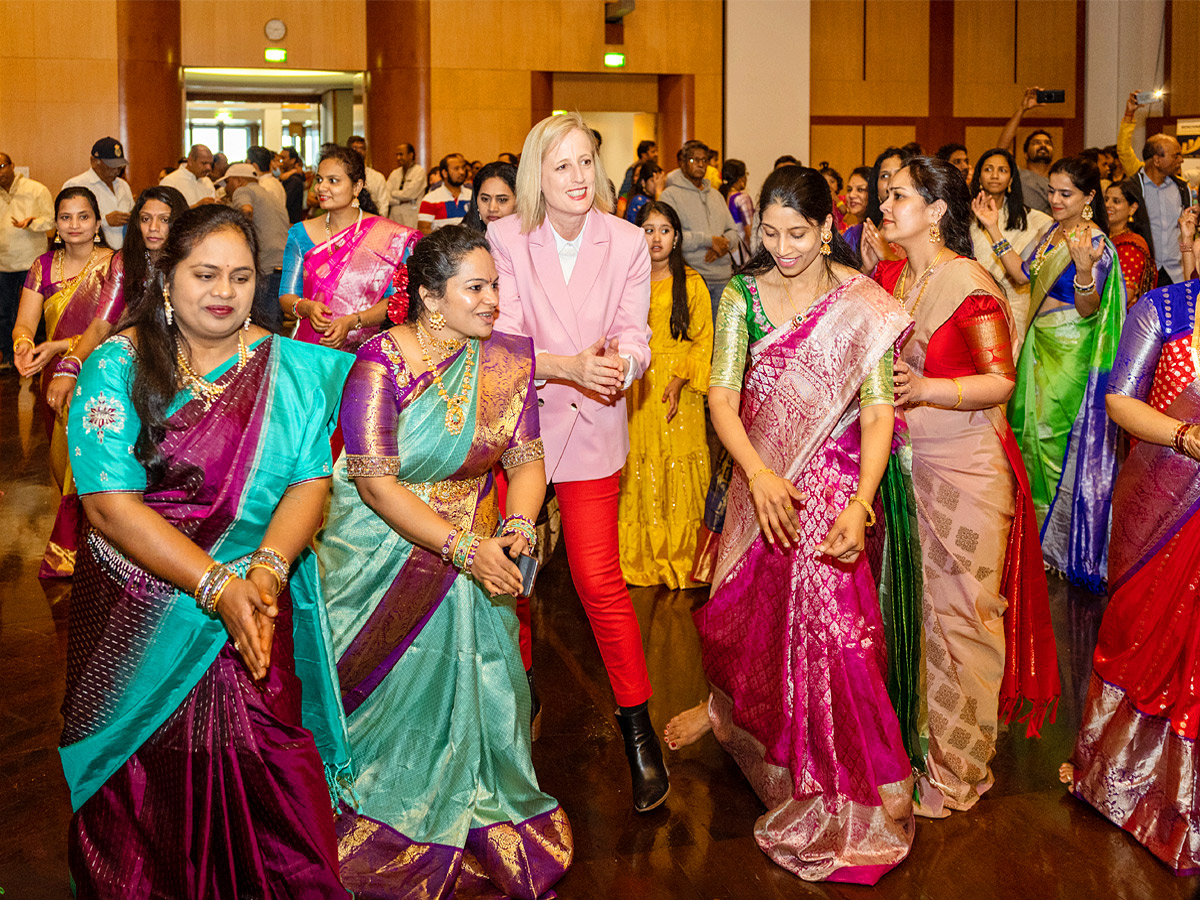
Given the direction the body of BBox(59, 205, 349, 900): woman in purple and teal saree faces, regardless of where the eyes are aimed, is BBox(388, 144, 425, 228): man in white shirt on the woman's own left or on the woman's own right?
on the woman's own left

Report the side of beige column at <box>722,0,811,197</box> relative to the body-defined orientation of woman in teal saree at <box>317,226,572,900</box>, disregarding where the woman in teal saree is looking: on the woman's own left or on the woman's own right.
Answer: on the woman's own left

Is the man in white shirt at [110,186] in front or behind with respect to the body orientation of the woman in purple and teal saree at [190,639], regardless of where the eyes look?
behind

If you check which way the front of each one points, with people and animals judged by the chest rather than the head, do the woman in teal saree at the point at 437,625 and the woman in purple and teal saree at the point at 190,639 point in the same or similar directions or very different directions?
same or similar directions

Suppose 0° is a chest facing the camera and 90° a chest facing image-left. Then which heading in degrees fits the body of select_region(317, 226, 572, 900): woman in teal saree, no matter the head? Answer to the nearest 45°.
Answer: approximately 315°

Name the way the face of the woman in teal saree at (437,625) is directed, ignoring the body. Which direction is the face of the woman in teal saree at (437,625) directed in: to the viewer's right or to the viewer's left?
to the viewer's right

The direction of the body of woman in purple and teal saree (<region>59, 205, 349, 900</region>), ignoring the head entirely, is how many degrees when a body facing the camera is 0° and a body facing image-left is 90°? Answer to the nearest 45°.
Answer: approximately 315°

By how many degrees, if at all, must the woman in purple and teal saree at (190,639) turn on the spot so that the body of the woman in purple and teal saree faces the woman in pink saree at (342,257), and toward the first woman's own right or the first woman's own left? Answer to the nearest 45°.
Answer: approximately 135° to the first woman's own left

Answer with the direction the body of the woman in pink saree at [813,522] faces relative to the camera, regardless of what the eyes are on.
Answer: toward the camera
